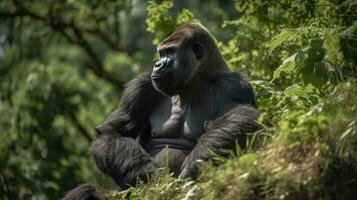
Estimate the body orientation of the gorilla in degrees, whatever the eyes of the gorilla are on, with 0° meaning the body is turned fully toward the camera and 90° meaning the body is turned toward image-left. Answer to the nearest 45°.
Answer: approximately 45°
